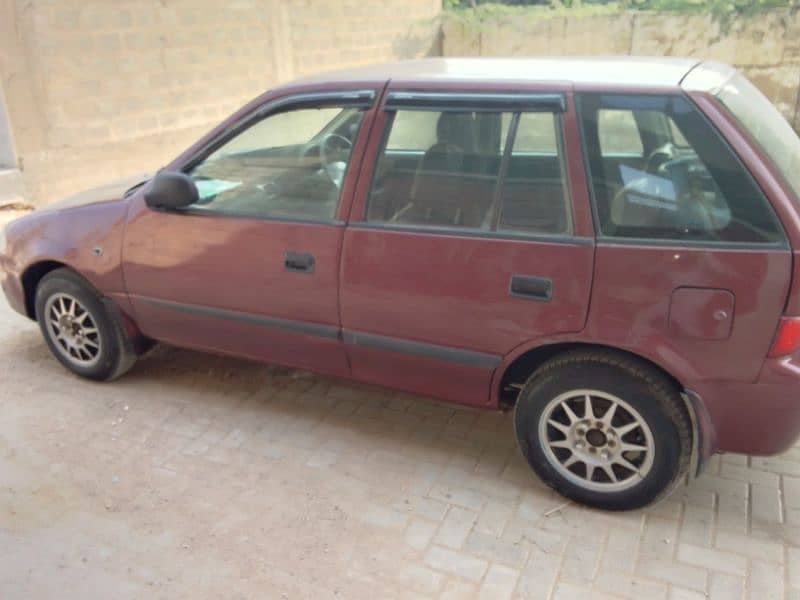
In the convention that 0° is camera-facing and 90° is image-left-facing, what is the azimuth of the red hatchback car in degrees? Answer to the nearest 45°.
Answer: approximately 135°
